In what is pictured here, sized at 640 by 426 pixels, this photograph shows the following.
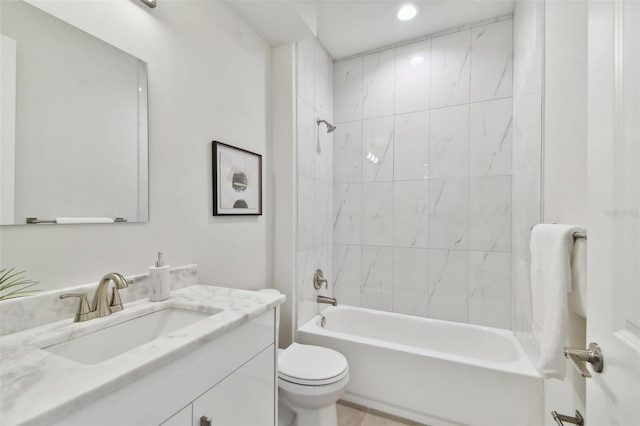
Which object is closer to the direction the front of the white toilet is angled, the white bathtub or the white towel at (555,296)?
the white towel

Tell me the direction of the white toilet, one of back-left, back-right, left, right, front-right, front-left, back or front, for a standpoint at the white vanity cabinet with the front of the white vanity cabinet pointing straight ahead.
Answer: left

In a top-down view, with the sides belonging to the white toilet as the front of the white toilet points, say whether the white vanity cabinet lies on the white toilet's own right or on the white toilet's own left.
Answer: on the white toilet's own right

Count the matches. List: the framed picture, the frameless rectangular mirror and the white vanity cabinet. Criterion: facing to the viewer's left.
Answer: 0

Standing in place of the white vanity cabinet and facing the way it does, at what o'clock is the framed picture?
The framed picture is roughly at 8 o'clock from the white vanity cabinet.

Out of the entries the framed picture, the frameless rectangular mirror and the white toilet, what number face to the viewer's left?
0

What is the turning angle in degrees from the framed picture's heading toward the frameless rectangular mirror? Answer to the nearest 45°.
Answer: approximately 90° to its right

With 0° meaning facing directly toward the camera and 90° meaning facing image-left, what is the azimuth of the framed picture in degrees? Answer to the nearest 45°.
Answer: approximately 315°

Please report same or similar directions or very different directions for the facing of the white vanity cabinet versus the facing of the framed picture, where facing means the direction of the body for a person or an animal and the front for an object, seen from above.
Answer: same or similar directions

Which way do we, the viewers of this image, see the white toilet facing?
facing the viewer and to the right of the viewer

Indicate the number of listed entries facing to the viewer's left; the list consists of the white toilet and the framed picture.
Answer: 0
